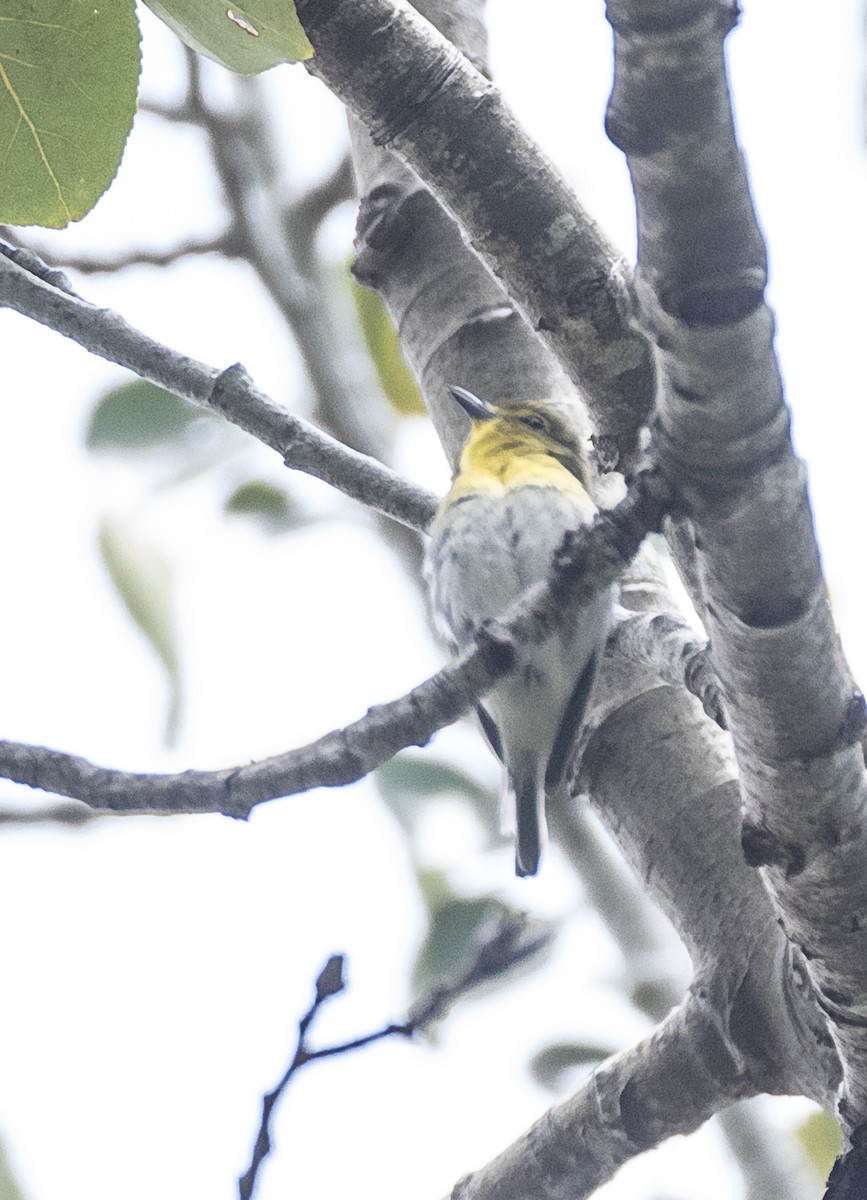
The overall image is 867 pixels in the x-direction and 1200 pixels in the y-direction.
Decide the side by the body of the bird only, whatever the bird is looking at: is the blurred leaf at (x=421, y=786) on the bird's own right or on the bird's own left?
on the bird's own right

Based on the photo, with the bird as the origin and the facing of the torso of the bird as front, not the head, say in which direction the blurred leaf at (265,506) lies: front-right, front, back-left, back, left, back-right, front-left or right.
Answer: right

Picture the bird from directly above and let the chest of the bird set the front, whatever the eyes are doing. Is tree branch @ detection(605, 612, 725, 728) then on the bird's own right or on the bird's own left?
on the bird's own left

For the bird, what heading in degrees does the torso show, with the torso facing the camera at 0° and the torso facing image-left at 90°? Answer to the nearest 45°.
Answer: approximately 45°
